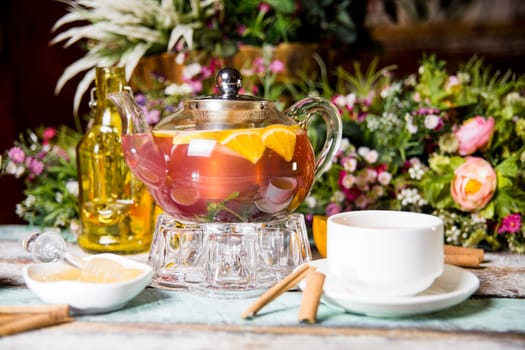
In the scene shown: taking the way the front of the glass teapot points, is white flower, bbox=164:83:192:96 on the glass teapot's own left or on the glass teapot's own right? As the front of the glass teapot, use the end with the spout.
on the glass teapot's own right

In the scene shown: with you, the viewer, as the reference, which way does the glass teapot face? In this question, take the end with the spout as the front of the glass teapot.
facing to the left of the viewer

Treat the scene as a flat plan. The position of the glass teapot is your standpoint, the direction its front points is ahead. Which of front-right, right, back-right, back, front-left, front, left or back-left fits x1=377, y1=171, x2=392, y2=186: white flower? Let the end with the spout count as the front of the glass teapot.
back-right

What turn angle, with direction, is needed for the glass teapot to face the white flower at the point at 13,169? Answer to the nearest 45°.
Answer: approximately 45° to its right

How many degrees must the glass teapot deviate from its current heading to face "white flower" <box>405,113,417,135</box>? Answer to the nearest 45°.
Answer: approximately 135° to its right

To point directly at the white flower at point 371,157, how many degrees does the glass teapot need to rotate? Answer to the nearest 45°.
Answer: approximately 135° to its right

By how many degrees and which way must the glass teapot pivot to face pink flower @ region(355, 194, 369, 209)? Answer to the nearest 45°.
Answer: approximately 135° to its right
